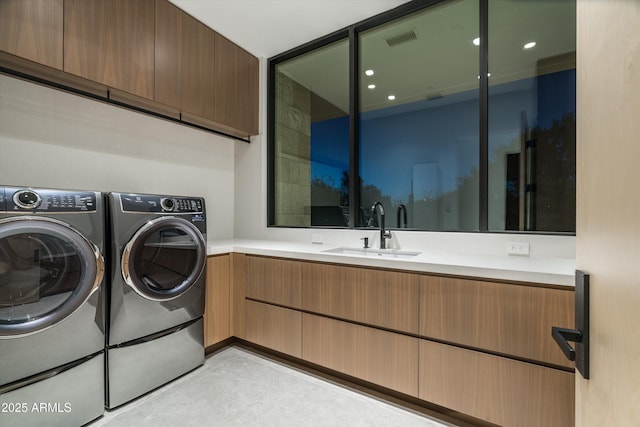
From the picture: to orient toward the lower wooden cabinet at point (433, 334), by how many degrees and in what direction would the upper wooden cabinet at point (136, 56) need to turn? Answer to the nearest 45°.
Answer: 0° — it already faces it

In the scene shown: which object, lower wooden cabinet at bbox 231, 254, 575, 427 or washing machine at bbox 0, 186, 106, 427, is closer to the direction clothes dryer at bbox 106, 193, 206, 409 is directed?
the lower wooden cabinet

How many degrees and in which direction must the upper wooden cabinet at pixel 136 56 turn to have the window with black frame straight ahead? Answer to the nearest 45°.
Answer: approximately 45° to its left

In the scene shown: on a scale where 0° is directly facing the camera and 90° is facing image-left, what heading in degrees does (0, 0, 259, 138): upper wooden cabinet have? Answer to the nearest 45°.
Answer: approximately 315°

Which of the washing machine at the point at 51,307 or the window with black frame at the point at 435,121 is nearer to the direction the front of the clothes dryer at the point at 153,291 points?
the window with black frame
